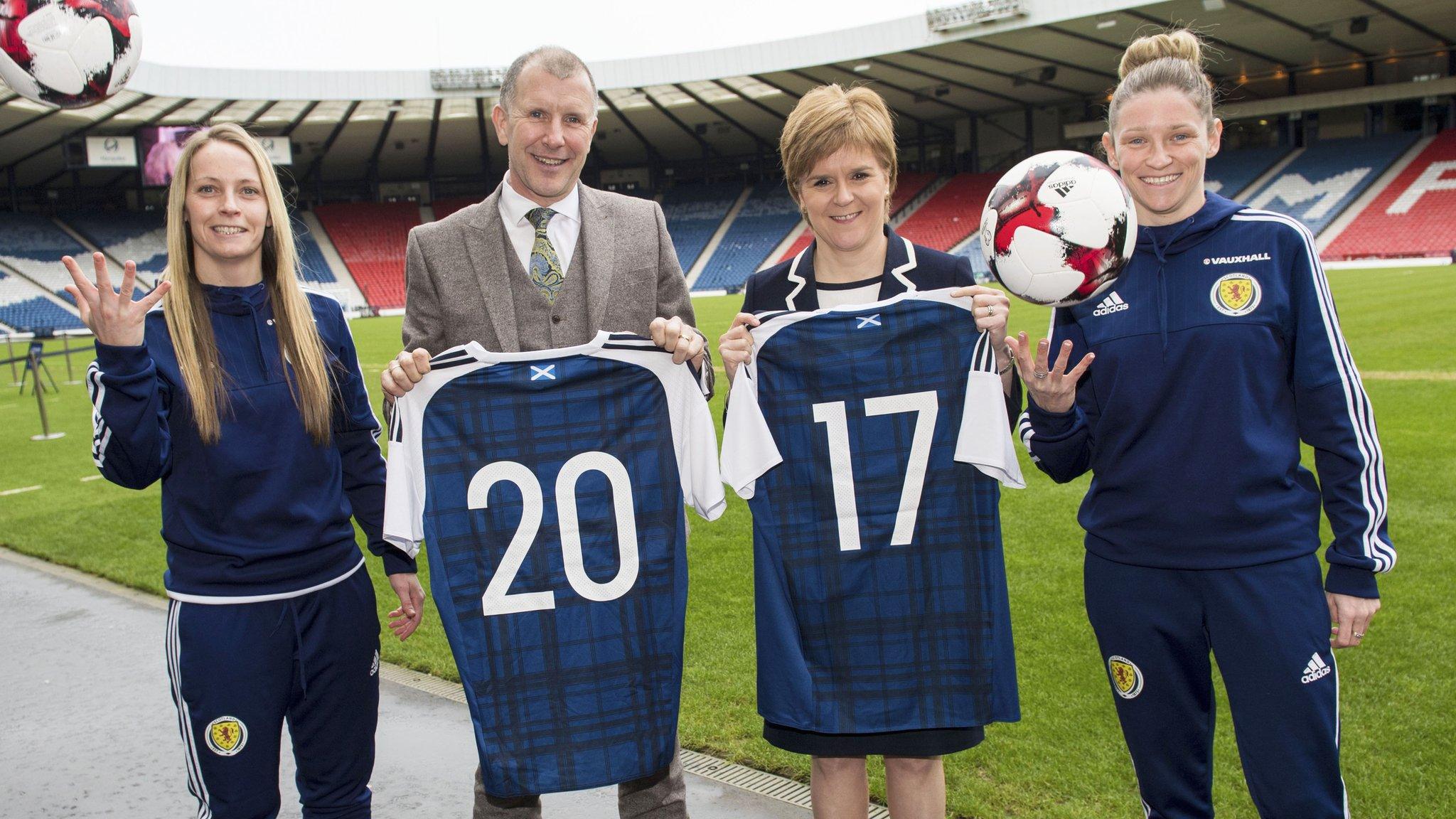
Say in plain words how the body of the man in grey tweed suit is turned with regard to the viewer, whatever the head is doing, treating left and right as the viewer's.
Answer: facing the viewer

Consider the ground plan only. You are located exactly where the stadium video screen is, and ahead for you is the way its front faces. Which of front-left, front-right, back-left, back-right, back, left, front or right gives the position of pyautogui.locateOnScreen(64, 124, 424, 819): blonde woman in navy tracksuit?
front

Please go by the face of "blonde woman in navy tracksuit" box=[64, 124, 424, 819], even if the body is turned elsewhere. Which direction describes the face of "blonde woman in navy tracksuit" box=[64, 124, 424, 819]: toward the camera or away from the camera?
toward the camera

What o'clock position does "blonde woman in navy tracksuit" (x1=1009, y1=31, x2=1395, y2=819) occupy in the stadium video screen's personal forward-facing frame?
The blonde woman in navy tracksuit is roughly at 12 o'clock from the stadium video screen.

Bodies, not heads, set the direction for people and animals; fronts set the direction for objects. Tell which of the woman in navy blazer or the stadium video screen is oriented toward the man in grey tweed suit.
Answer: the stadium video screen

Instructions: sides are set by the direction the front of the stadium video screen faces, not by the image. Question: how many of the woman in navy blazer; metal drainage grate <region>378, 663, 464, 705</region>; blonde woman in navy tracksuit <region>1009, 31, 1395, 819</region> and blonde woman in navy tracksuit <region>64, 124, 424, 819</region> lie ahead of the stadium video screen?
4

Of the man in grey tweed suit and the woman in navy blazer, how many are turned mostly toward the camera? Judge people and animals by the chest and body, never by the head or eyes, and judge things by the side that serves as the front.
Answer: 2

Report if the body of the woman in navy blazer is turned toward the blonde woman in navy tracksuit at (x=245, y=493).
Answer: no

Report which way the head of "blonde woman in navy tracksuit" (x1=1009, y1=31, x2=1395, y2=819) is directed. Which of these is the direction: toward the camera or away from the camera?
toward the camera

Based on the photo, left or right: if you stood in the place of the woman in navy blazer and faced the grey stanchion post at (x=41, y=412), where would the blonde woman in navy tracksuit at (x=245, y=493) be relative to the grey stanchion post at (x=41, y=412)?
left

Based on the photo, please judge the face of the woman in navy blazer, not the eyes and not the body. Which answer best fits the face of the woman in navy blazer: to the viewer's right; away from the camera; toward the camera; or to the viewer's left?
toward the camera

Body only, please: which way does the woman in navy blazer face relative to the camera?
toward the camera

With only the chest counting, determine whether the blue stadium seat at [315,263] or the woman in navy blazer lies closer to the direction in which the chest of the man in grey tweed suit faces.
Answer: the woman in navy blazer

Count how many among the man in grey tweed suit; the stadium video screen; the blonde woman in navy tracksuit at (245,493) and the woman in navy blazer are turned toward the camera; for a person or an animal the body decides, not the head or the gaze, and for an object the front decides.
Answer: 4

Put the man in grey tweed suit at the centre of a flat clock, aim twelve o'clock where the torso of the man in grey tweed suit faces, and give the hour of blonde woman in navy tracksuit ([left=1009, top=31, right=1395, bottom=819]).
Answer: The blonde woman in navy tracksuit is roughly at 10 o'clock from the man in grey tweed suit.

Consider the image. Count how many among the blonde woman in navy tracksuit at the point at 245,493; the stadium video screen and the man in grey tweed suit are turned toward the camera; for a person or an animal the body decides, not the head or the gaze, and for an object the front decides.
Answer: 3

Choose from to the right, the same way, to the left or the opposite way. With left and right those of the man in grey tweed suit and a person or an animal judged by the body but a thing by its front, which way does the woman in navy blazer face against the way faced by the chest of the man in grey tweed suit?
the same way

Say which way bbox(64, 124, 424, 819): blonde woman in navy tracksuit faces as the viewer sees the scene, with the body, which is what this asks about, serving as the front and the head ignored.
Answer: toward the camera

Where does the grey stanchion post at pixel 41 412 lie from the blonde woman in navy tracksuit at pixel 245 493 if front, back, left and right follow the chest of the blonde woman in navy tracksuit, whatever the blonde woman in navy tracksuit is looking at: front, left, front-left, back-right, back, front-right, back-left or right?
back

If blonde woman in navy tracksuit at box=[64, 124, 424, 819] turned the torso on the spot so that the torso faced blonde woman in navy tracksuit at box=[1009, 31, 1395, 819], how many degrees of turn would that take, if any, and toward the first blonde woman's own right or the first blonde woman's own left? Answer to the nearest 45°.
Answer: approximately 45° to the first blonde woman's own left

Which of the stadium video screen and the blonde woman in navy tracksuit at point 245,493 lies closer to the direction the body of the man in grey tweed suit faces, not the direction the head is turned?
the blonde woman in navy tracksuit
